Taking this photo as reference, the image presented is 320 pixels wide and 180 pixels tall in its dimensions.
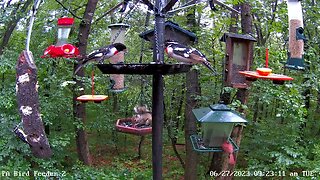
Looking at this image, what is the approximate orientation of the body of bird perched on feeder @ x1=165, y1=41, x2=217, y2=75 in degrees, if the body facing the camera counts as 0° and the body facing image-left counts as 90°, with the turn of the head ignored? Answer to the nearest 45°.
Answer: approximately 90°

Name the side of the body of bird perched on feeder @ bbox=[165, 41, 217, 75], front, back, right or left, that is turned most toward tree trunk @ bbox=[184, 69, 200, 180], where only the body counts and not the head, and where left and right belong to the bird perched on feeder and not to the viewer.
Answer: right

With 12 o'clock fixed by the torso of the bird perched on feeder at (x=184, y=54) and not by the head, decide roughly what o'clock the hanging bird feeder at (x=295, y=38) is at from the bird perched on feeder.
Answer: The hanging bird feeder is roughly at 5 o'clock from the bird perched on feeder.

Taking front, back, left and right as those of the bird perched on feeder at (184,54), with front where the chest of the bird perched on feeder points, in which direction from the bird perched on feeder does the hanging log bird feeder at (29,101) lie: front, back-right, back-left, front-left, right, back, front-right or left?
front

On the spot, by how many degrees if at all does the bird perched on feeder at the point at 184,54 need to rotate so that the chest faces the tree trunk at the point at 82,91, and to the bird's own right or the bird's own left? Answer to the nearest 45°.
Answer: approximately 45° to the bird's own right
